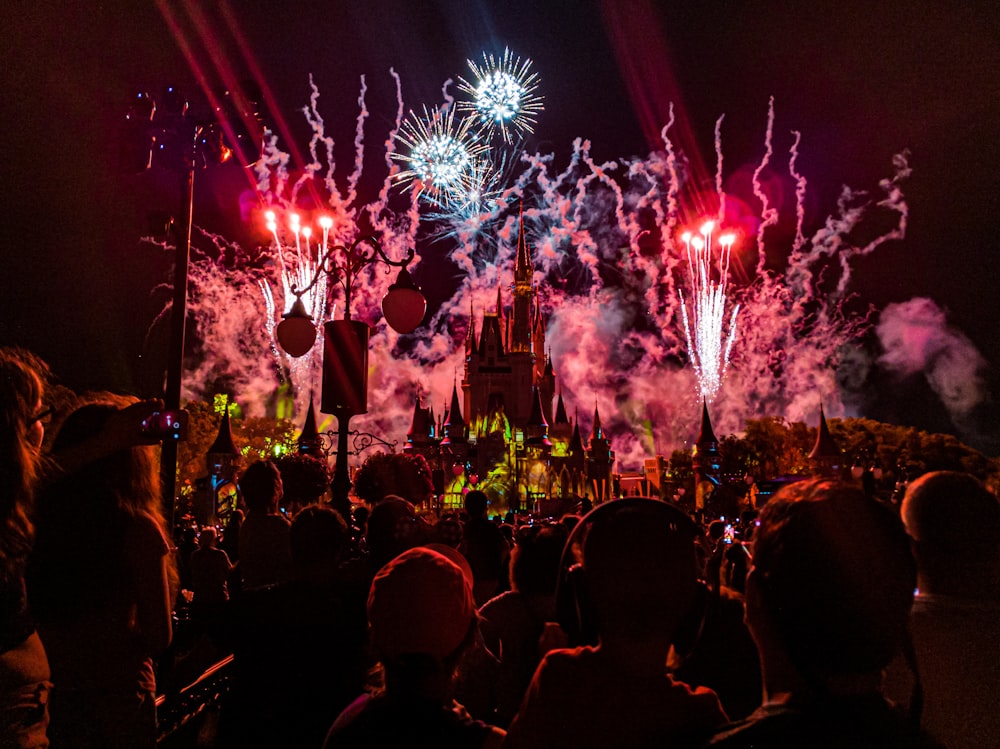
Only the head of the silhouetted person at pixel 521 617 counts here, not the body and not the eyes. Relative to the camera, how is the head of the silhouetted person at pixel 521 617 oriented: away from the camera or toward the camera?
away from the camera

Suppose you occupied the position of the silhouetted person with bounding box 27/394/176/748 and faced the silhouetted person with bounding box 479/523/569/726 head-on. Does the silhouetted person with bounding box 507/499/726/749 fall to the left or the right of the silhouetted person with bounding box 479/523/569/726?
right

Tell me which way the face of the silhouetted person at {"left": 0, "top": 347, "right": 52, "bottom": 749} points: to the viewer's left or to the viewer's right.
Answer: to the viewer's right

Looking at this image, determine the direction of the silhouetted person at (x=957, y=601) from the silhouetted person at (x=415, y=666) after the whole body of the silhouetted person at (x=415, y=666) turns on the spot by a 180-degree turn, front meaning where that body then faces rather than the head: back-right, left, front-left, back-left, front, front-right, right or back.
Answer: left

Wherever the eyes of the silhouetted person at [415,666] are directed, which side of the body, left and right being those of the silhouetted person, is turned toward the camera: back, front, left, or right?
back

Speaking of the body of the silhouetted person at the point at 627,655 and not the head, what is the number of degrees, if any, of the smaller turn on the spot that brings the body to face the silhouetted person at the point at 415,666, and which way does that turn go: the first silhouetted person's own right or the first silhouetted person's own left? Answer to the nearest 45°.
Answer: approximately 45° to the first silhouetted person's own left

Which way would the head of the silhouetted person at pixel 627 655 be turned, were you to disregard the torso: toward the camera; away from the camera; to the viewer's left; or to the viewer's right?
away from the camera

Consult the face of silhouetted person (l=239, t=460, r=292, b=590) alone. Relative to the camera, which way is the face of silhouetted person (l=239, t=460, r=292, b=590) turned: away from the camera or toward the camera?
away from the camera

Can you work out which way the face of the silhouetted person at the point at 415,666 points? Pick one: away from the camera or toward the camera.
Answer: away from the camera

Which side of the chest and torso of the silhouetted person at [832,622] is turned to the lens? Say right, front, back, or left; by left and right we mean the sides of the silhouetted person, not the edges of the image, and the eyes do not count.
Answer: back

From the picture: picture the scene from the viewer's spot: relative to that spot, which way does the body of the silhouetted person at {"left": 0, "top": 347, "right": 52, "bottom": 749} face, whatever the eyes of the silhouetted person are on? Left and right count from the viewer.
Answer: facing away from the viewer and to the right of the viewer
